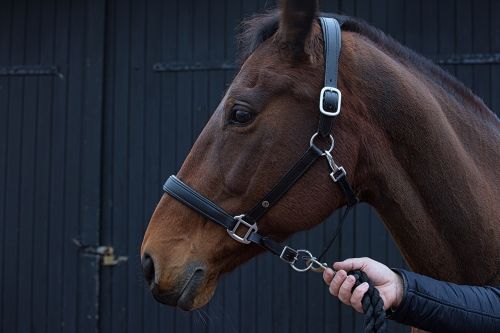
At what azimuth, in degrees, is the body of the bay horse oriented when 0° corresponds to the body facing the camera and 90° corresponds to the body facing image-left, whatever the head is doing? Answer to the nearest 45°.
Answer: approximately 90°
